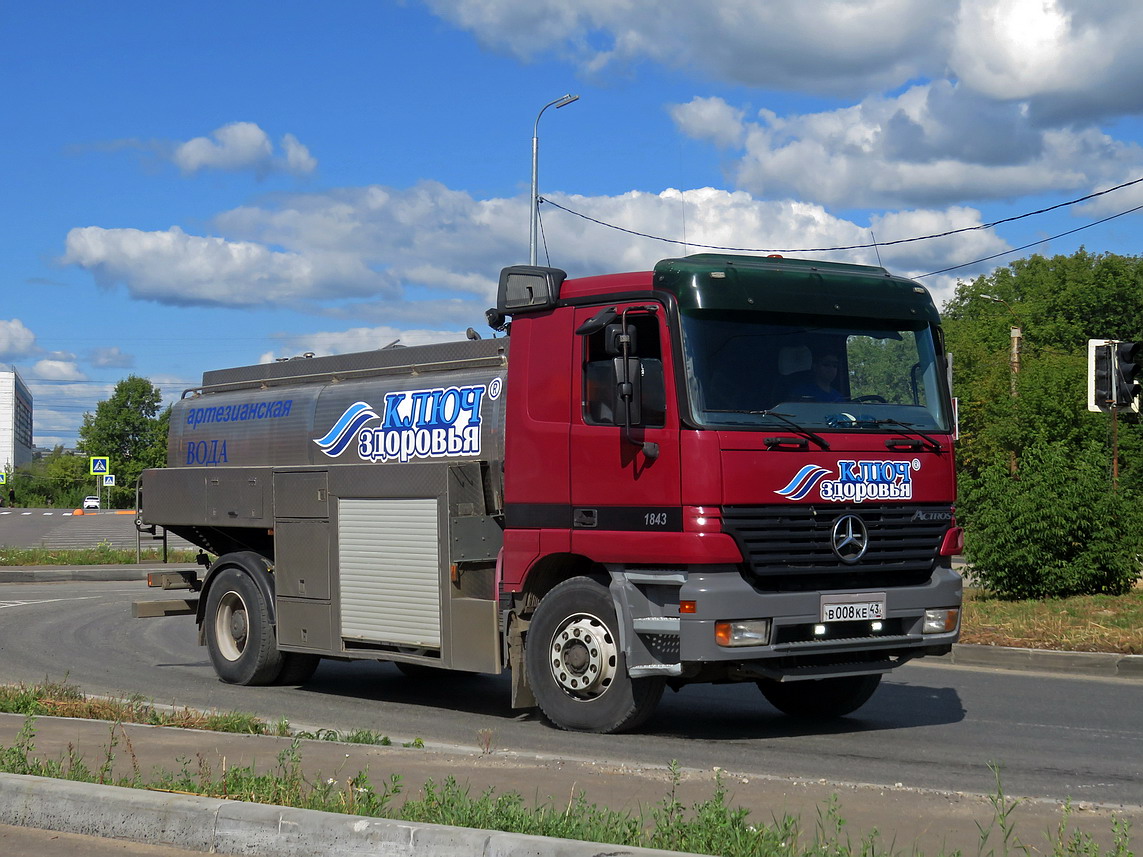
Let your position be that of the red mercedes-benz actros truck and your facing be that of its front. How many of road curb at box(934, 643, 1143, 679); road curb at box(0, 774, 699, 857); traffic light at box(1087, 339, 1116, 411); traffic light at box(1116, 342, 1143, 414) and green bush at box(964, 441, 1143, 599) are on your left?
4

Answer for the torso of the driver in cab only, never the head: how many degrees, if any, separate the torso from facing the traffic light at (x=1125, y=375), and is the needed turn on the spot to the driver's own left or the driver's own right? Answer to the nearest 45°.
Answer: approximately 90° to the driver's own left

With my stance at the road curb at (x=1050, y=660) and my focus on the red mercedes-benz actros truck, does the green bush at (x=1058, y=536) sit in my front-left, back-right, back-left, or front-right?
back-right
